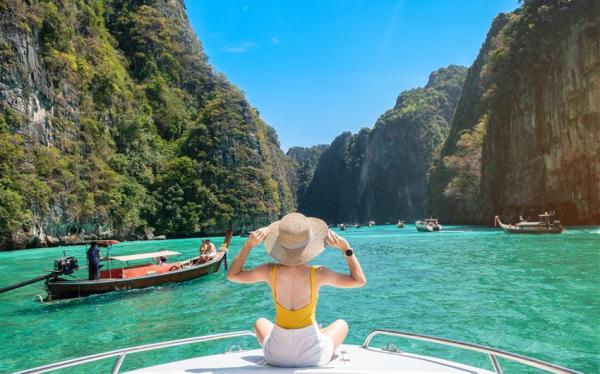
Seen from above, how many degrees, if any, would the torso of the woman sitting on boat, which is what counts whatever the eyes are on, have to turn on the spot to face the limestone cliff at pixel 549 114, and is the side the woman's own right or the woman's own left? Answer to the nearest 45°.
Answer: approximately 45° to the woman's own right

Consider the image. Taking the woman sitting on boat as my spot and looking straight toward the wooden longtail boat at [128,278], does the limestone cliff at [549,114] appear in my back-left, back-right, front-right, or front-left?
front-right

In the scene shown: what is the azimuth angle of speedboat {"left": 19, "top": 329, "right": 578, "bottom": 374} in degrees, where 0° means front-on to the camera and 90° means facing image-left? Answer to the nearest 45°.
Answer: approximately 180°

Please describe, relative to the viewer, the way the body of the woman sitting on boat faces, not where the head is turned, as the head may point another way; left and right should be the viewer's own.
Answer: facing away from the viewer

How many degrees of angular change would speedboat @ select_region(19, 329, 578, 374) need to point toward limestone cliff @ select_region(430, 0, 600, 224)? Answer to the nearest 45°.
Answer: approximately 45° to its right

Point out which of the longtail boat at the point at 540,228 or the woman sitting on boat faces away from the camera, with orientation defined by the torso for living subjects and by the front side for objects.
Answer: the woman sitting on boat

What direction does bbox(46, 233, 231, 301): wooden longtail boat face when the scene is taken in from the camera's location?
facing away from the viewer and to the right of the viewer

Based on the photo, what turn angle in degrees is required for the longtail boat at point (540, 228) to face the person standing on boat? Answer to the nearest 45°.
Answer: approximately 45° to its left

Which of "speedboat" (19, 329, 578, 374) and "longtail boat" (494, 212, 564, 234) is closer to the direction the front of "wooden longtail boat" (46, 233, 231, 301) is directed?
the longtail boat

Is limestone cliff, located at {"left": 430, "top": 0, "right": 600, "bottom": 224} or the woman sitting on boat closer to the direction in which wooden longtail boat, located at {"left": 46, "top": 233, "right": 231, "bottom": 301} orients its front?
the limestone cliff

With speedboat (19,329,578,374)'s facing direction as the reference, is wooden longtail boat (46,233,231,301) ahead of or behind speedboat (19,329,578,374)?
ahead

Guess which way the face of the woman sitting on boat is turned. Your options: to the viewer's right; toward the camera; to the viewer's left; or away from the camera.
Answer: away from the camera

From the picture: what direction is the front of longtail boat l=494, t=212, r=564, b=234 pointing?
to the viewer's left
